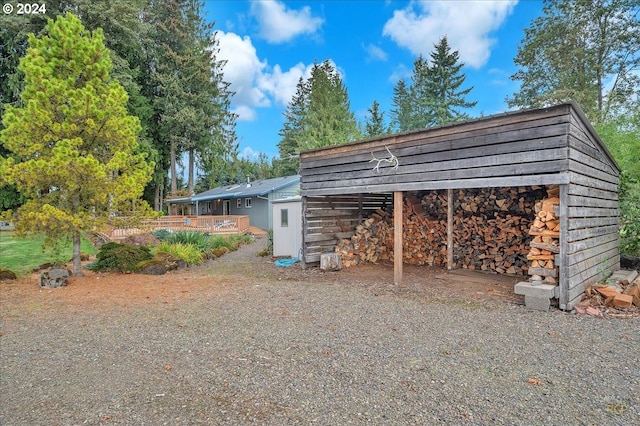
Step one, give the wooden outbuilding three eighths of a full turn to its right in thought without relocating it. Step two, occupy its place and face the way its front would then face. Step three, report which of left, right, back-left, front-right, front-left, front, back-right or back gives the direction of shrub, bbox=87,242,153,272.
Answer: left

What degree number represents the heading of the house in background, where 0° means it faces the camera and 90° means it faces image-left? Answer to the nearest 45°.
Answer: approximately 45°

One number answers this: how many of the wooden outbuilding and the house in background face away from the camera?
0

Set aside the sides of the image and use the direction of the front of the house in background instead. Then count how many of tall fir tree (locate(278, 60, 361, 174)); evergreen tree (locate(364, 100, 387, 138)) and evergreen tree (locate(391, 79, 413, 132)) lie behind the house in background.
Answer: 3

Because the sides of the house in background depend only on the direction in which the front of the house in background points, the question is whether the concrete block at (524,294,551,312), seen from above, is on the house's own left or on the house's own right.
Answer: on the house's own left

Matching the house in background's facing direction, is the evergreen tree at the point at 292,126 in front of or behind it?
behind

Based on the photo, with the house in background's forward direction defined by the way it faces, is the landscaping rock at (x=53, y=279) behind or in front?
in front

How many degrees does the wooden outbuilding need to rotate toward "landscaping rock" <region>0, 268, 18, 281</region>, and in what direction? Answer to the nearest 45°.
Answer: approximately 45° to its right

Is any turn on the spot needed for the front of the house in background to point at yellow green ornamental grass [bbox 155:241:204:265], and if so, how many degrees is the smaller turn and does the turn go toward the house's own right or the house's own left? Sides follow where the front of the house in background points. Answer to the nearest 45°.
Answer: approximately 45° to the house's own left

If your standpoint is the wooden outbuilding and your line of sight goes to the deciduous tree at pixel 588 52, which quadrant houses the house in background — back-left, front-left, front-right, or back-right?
front-left

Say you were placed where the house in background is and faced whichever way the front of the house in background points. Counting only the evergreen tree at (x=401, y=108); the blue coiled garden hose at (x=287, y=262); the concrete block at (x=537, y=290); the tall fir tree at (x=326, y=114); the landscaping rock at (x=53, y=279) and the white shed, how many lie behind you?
2

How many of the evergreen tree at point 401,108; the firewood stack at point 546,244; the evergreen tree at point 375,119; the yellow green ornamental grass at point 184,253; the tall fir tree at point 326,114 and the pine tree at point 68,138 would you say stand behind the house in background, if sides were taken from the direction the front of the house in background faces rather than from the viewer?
3

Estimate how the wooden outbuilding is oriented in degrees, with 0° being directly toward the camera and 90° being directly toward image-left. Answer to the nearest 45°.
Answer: approximately 45°

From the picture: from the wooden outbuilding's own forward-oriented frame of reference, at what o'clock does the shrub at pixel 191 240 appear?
The shrub is roughly at 2 o'clock from the wooden outbuilding.

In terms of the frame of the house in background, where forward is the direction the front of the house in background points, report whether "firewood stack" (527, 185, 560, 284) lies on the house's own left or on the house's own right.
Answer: on the house's own left

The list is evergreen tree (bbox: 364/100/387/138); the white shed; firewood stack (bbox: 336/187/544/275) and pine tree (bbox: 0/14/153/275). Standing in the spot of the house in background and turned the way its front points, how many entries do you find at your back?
1
